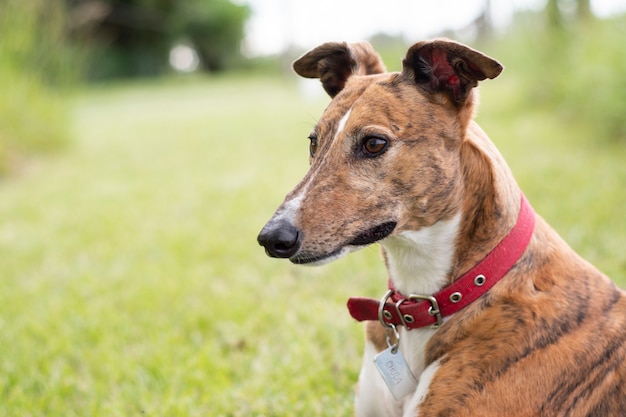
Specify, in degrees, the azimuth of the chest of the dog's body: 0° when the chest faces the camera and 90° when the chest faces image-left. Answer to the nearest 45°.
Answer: approximately 45°
